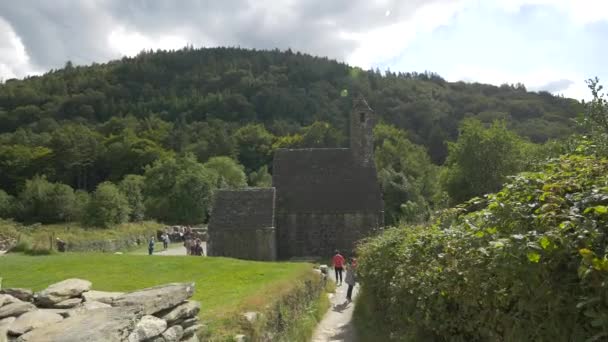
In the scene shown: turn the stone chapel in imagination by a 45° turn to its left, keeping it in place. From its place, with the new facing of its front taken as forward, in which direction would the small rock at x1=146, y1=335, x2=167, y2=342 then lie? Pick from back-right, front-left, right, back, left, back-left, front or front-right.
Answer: back-right

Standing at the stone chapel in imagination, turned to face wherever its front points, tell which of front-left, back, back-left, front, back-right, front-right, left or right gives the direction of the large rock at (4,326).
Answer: right

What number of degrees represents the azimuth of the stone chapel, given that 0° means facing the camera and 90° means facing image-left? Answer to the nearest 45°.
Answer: approximately 270°

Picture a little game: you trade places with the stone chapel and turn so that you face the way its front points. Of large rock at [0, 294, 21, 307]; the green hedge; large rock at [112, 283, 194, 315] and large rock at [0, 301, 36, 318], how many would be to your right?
4

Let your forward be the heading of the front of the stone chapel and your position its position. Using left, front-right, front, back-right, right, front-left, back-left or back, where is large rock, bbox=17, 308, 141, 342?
right

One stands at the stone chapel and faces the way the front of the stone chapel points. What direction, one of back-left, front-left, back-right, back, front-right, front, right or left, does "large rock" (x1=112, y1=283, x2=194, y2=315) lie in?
right

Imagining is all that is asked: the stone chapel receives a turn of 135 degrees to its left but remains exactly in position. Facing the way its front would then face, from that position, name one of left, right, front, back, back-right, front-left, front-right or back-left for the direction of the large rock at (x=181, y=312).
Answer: back-left

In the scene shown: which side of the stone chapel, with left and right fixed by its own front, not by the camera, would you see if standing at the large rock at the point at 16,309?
right

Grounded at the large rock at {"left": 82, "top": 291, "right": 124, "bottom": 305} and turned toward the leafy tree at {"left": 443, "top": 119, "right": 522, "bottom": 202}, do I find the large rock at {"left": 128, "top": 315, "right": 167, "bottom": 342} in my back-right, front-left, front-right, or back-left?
back-right

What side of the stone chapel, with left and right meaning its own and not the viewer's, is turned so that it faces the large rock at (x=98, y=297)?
right
